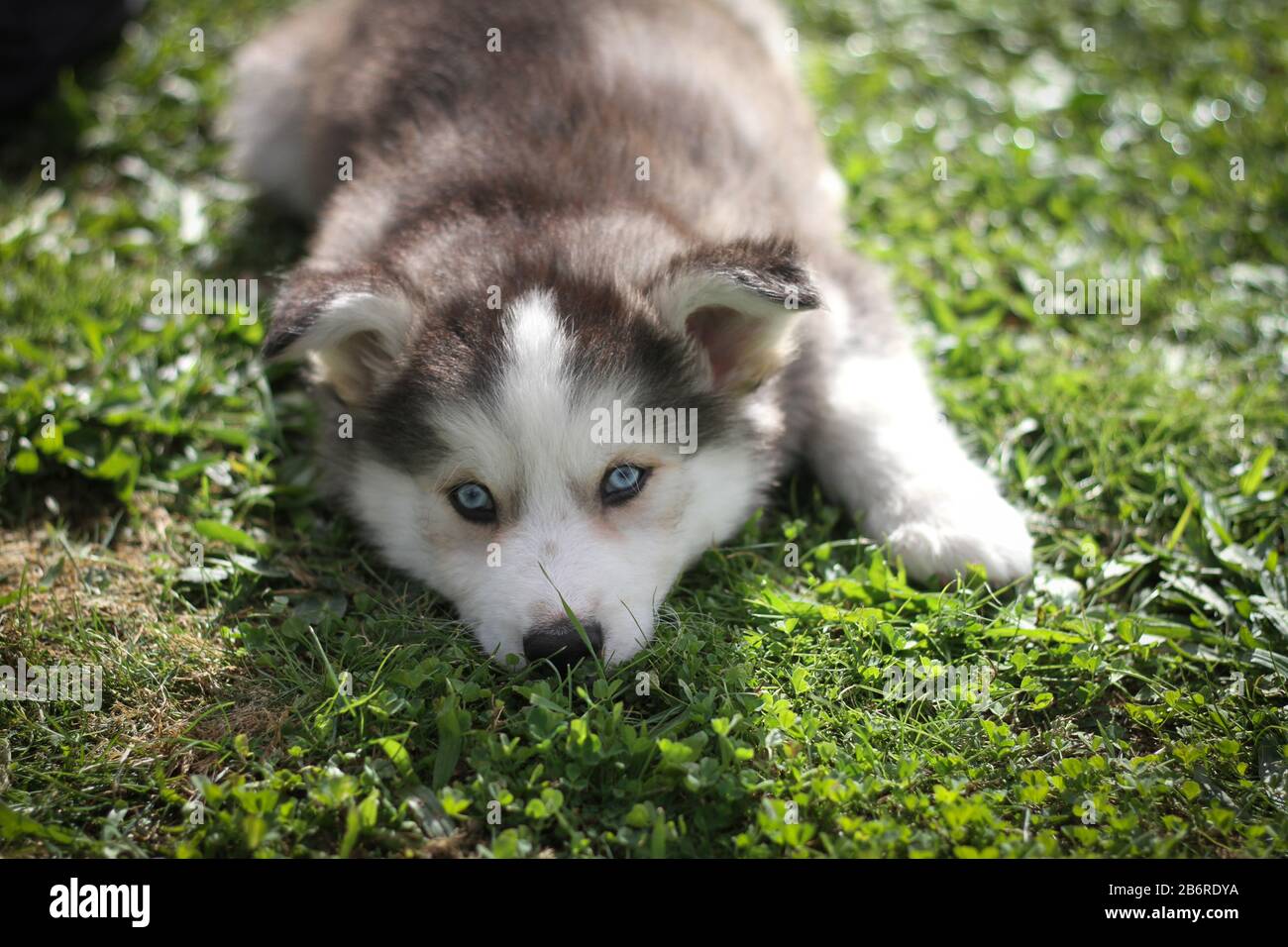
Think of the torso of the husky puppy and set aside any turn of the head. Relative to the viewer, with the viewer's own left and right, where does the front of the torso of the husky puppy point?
facing the viewer
